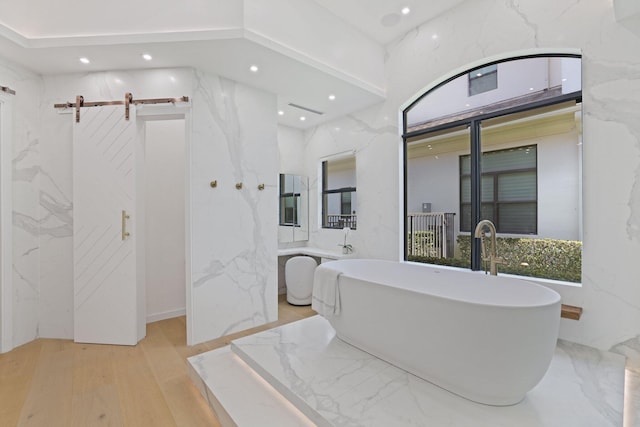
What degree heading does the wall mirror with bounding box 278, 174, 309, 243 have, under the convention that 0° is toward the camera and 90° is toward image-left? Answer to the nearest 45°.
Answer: approximately 315°

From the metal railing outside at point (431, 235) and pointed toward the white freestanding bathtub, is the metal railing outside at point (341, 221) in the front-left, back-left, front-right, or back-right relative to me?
back-right

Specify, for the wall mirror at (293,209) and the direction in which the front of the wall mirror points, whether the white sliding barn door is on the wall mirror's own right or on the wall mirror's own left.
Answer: on the wall mirror's own right

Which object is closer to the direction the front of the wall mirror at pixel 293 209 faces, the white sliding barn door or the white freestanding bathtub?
the white freestanding bathtub
